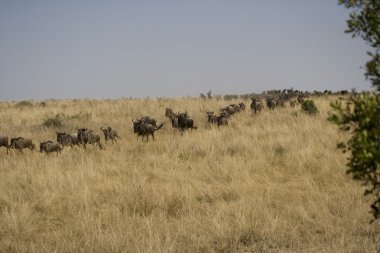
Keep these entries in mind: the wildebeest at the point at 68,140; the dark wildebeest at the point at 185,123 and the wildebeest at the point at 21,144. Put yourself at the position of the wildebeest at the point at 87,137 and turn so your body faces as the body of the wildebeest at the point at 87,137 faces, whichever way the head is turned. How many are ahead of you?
2

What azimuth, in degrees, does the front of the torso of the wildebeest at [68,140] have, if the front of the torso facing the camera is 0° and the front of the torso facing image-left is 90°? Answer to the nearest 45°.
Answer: approximately 90°

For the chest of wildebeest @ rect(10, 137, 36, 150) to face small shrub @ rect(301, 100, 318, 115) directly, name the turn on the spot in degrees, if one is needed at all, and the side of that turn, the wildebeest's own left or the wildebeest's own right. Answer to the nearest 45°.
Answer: approximately 180°

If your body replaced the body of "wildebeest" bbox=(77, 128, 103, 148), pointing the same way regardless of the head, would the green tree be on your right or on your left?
on your left

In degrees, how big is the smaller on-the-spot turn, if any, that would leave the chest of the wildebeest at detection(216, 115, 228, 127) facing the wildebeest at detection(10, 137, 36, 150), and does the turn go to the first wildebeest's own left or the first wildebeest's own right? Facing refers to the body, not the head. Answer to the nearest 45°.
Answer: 0° — it already faces it

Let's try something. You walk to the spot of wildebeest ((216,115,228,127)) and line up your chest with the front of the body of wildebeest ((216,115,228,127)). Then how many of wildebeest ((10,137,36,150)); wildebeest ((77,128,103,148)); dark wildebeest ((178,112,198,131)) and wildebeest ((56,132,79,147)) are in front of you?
4

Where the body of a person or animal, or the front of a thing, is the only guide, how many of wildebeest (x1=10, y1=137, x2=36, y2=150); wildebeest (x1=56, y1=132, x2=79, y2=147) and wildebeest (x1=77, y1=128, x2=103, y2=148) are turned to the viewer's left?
3

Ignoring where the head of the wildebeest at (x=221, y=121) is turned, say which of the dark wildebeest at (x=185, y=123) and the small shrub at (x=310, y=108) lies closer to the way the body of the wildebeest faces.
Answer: the dark wildebeest

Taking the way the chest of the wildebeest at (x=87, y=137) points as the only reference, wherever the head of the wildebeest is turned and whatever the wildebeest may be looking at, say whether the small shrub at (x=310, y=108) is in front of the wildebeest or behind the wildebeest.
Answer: behind

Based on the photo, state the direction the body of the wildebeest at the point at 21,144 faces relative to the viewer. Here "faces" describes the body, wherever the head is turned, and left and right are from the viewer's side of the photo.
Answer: facing to the left of the viewer

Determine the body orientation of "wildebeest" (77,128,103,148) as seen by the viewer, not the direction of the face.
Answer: to the viewer's left

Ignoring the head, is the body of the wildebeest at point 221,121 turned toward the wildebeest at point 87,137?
yes

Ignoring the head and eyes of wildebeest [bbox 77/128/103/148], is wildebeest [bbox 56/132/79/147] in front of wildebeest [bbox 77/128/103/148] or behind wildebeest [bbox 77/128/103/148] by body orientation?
in front
